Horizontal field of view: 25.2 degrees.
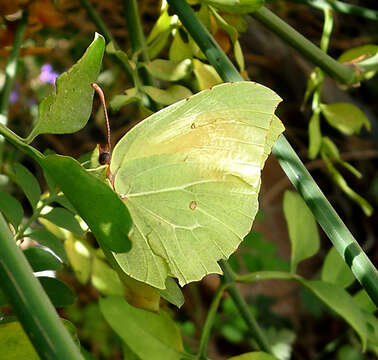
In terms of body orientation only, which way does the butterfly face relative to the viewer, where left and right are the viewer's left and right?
facing to the left of the viewer
